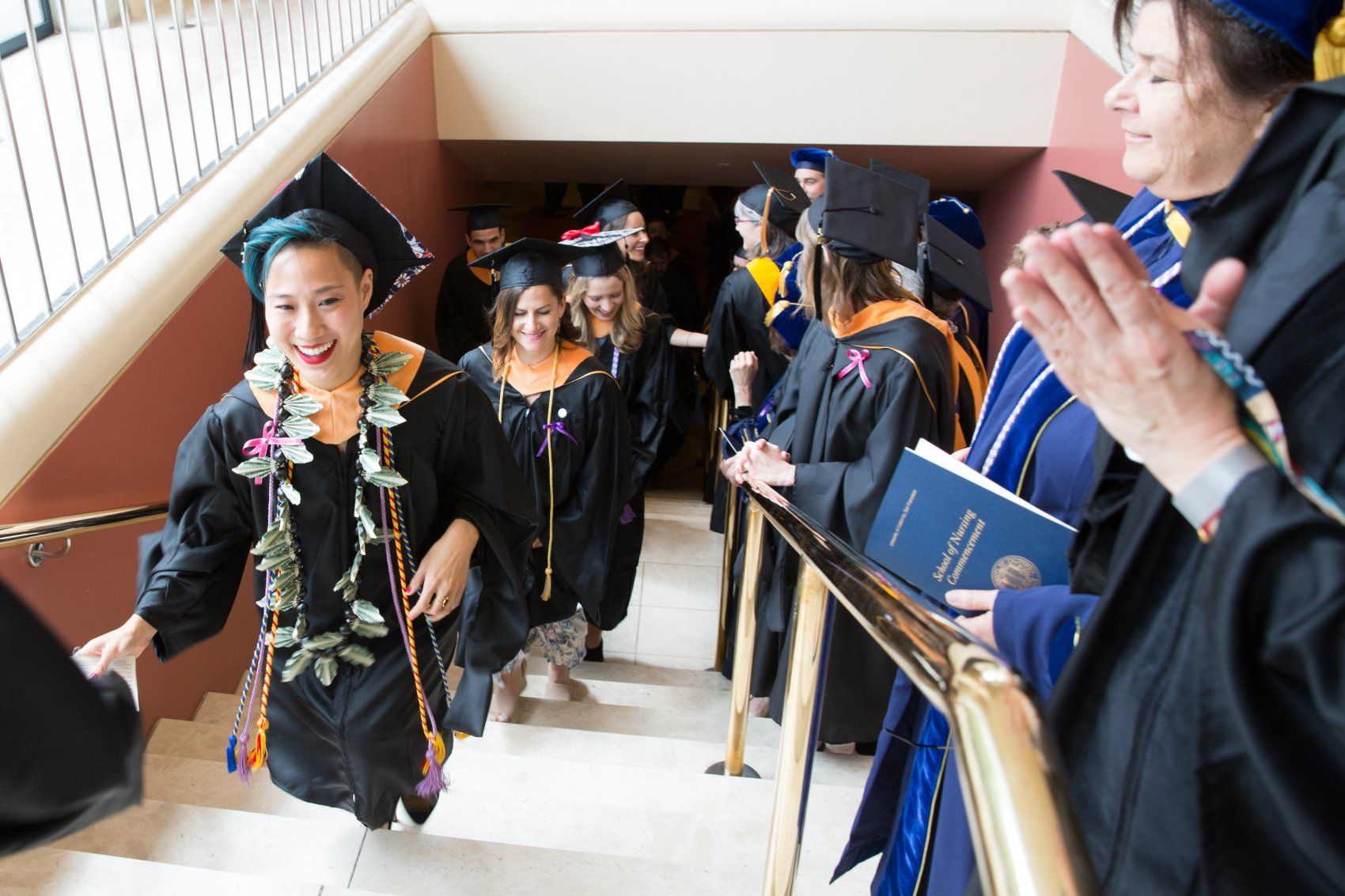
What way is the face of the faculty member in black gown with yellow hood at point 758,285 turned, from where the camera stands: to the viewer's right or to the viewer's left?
to the viewer's left

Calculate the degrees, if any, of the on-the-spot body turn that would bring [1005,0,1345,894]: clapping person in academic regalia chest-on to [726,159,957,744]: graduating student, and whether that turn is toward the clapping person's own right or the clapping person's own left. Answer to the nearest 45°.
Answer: approximately 45° to the clapping person's own right

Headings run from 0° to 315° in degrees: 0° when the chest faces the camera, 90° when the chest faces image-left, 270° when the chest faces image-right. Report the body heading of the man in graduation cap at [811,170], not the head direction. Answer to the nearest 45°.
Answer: approximately 45°

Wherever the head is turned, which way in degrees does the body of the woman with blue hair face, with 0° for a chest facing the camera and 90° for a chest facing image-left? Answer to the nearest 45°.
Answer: approximately 0°

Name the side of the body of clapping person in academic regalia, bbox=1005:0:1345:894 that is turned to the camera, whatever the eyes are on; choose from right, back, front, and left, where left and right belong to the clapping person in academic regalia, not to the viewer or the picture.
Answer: left
